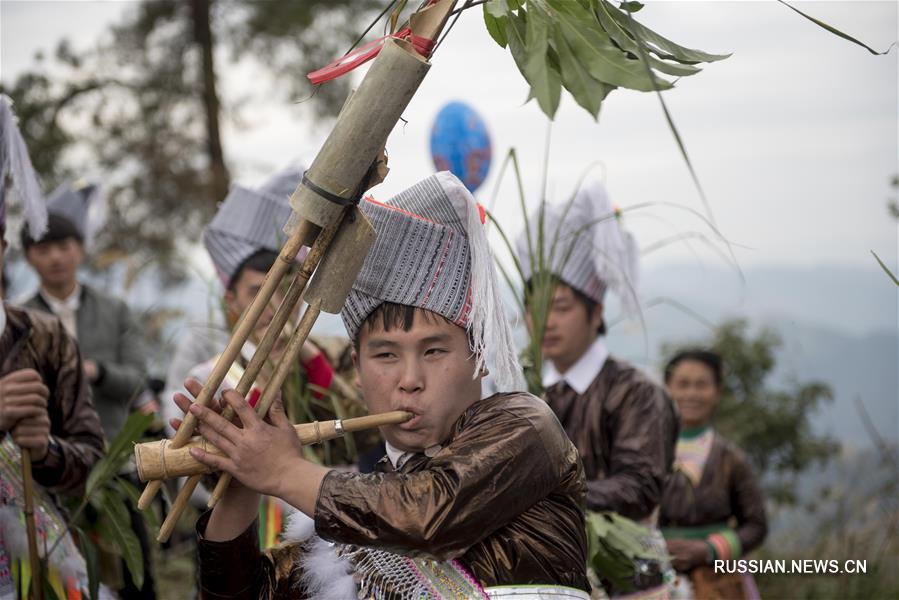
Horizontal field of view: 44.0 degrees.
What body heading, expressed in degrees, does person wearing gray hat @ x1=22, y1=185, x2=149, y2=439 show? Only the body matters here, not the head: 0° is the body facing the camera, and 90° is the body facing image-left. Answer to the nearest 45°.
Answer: approximately 45°

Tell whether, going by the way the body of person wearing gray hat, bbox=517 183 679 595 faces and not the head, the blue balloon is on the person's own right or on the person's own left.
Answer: on the person's own right

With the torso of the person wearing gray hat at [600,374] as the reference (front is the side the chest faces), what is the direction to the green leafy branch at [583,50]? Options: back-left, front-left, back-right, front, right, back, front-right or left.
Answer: front-left

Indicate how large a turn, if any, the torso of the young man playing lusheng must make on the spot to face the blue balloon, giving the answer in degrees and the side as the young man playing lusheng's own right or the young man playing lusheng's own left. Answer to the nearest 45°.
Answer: approximately 135° to the young man playing lusheng's own right

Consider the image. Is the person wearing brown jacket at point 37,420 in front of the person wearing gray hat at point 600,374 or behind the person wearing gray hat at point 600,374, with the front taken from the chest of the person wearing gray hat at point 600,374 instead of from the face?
in front

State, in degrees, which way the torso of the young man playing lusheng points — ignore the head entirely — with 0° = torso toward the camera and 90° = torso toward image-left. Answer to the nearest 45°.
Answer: approximately 45°

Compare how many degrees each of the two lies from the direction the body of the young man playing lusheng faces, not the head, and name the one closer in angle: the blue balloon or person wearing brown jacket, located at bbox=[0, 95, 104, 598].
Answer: the person wearing brown jacket
